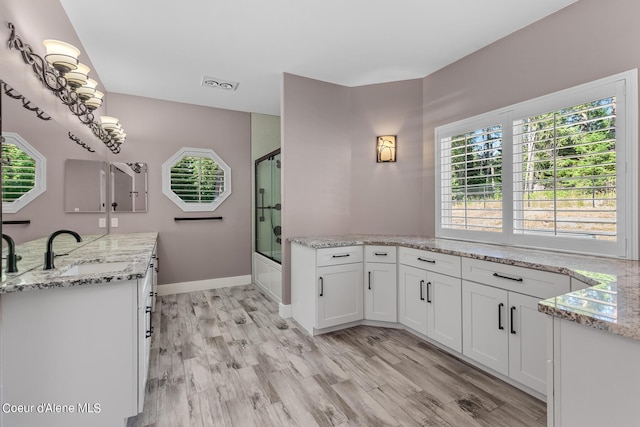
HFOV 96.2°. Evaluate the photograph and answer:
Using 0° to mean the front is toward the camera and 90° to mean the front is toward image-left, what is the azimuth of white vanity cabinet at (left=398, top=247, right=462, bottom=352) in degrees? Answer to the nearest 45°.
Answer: approximately 45°

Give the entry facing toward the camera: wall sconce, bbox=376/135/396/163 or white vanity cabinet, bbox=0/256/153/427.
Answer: the wall sconce

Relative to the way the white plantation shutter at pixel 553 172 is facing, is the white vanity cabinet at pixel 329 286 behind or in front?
in front

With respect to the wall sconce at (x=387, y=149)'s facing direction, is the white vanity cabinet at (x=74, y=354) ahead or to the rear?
ahead

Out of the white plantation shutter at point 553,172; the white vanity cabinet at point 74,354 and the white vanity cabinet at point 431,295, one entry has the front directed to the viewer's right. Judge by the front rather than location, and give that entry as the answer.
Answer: the white vanity cabinet at point 74,354

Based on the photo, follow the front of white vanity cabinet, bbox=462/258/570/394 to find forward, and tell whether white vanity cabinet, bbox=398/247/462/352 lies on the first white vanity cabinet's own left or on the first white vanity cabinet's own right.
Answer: on the first white vanity cabinet's own right

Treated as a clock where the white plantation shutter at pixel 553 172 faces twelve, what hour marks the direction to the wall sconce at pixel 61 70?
The wall sconce is roughly at 12 o'clock from the white plantation shutter.

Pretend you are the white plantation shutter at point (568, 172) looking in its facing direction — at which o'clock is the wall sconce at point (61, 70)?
The wall sconce is roughly at 12 o'clock from the white plantation shutter.

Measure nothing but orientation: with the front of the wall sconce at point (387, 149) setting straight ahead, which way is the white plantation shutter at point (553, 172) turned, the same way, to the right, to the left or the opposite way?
to the right

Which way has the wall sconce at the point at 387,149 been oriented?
toward the camera

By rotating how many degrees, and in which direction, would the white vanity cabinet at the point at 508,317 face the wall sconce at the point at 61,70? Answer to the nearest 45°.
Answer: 0° — it already faces it

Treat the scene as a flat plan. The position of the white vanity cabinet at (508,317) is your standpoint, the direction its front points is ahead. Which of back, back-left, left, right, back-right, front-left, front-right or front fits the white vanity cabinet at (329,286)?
front-right

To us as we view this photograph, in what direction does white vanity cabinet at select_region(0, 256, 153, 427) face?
facing to the right of the viewer

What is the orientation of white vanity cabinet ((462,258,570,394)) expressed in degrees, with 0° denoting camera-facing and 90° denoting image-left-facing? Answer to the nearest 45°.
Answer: approximately 45°

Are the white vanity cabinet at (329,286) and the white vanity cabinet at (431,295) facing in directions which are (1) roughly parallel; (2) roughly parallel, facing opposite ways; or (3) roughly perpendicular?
roughly perpendicular

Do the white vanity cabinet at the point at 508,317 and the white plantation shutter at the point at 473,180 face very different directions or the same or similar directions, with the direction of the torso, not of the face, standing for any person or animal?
same or similar directions

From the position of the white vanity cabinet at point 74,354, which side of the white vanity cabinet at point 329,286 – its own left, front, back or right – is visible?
right

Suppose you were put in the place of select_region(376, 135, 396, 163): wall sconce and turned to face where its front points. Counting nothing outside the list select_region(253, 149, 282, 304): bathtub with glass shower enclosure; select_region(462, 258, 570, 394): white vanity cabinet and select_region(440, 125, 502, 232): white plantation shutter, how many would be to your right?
1

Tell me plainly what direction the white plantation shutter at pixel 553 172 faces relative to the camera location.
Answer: facing the viewer and to the left of the viewer
